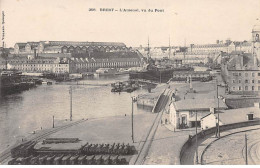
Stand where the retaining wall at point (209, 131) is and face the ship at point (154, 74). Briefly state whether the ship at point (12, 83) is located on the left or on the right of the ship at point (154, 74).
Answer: left

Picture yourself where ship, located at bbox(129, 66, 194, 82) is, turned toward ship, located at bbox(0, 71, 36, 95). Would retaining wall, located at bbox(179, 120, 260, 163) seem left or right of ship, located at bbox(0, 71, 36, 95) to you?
left
